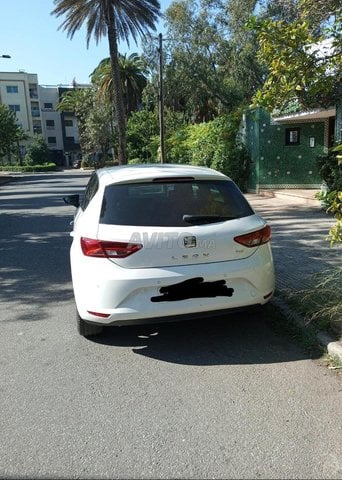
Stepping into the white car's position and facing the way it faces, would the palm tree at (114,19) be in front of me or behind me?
in front

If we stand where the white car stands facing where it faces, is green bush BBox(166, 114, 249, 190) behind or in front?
in front

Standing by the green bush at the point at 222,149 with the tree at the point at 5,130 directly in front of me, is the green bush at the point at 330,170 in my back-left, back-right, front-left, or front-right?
back-left

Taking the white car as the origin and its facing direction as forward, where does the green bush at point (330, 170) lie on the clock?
The green bush is roughly at 1 o'clock from the white car.

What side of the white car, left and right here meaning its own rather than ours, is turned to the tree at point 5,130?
front

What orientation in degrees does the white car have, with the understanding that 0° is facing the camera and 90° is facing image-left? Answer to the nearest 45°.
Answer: approximately 180°

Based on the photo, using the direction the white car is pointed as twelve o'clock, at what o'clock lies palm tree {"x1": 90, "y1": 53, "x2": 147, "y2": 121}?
The palm tree is roughly at 12 o'clock from the white car.
